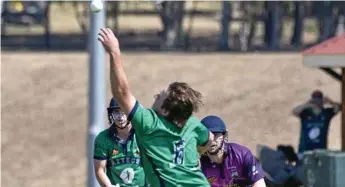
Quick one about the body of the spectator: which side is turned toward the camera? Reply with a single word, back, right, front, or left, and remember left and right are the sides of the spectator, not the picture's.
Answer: front

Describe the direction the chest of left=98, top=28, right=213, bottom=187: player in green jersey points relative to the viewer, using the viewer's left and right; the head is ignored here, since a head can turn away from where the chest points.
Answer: facing away from the viewer and to the left of the viewer

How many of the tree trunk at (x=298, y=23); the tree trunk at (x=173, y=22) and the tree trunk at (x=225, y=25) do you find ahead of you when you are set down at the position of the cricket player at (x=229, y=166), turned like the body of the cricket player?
0

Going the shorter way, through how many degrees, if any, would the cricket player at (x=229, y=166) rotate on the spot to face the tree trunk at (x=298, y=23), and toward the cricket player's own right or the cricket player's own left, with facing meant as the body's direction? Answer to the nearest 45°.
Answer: approximately 135° to the cricket player's own right

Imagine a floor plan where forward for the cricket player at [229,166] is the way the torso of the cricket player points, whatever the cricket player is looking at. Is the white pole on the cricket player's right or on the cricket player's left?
on the cricket player's right

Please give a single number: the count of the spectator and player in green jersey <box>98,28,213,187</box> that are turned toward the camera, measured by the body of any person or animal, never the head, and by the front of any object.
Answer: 1

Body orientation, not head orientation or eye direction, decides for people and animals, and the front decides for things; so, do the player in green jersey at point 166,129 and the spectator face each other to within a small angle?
no

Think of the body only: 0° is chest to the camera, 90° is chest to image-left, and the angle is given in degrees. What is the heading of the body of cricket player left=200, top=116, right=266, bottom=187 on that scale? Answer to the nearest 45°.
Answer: approximately 45°

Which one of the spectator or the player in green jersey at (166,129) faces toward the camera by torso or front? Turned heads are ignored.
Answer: the spectator

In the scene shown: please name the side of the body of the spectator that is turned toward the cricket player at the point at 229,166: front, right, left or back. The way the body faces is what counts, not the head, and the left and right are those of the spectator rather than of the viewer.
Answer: front

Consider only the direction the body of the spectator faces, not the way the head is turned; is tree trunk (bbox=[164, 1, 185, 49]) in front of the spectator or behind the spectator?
behind

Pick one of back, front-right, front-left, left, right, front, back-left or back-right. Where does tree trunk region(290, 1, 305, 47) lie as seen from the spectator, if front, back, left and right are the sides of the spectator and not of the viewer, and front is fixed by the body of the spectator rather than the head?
back

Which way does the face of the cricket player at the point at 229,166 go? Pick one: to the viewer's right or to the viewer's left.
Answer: to the viewer's left

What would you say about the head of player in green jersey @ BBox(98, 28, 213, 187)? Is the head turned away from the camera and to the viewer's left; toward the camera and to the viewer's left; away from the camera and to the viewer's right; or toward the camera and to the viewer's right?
away from the camera and to the viewer's left

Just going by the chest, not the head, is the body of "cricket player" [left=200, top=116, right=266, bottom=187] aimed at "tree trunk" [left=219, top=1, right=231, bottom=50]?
no
